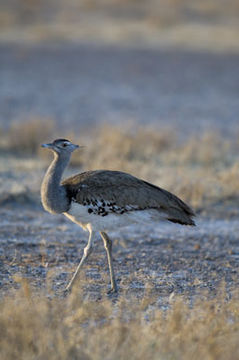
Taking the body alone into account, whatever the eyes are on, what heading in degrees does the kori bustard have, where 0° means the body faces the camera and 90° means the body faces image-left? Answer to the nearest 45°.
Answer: approximately 90°
